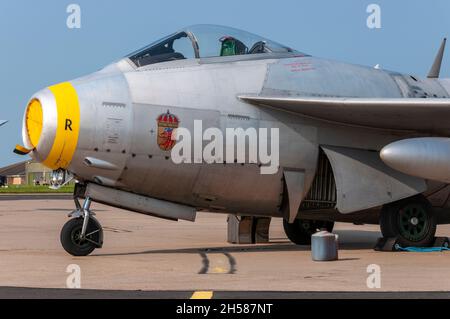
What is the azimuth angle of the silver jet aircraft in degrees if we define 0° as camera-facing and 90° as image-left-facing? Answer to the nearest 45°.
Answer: approximately 45°
